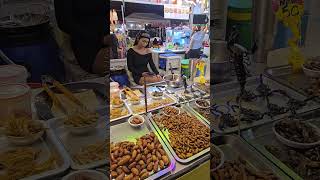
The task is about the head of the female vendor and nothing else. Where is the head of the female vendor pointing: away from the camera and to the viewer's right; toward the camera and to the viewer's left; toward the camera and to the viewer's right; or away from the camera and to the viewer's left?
toward the camera and to the viewer's right

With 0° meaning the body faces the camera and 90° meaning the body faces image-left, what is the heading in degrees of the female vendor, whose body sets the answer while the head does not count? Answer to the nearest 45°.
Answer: approximately 315°
